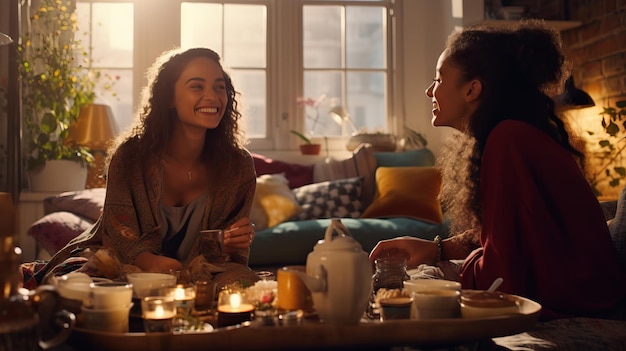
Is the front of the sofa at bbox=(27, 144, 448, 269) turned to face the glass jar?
yes

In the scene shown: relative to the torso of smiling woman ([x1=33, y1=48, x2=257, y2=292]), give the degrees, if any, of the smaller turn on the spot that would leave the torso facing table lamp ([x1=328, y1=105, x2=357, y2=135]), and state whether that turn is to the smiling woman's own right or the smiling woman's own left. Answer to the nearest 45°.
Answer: approximately 90° to the smiling woman's own left

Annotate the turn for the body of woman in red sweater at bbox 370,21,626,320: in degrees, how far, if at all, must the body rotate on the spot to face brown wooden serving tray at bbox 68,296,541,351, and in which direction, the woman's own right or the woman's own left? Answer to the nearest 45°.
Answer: approximately 45° to the woman's own left

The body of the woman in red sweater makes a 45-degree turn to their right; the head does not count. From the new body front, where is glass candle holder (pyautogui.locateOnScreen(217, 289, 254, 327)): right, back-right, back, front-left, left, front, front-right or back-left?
left

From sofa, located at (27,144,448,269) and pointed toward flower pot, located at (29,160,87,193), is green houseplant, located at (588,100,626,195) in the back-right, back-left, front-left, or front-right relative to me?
back-right

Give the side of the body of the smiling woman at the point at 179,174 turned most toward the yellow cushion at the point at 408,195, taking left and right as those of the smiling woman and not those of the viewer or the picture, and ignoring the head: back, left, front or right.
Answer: left

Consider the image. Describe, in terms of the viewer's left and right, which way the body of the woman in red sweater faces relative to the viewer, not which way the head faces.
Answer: facing to the left of the viewer

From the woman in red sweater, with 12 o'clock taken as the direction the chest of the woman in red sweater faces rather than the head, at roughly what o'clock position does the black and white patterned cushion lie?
The black and white patterned cushion is roughly at 2 o'clock from the woman in red sweater.

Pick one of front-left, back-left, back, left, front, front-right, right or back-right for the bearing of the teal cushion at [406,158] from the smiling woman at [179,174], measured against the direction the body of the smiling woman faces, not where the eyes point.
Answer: left

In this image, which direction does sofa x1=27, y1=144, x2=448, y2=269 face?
toward the camera

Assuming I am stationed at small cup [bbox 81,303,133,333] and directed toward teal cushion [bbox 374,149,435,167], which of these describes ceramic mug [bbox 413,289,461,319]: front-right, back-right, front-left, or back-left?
front-right

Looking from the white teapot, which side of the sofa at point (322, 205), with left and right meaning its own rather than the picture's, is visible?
front

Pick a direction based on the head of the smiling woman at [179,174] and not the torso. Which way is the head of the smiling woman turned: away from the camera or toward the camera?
toward the camera

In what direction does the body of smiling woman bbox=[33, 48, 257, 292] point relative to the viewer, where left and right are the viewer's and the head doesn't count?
facing the viewer and to the right of the viewer

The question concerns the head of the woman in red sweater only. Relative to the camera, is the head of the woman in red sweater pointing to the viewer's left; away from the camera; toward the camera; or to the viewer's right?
to the viewer's left

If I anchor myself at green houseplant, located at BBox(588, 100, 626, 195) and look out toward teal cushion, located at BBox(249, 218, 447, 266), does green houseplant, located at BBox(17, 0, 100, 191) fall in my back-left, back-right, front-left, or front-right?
front-right
